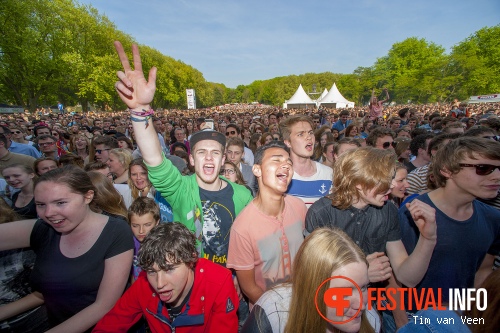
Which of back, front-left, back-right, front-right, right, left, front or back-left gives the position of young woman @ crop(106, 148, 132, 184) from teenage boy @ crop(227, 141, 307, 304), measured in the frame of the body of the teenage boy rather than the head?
back

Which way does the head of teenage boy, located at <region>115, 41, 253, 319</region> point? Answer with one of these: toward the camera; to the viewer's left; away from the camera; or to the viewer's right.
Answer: toward the camera

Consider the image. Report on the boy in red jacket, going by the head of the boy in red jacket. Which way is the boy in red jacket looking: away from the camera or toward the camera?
toward the camera

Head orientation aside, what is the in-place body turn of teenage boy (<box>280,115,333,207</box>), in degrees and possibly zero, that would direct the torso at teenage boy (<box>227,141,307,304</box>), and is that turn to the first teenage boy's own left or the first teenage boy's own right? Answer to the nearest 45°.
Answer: approximately 45° to the first teenage boy's own right

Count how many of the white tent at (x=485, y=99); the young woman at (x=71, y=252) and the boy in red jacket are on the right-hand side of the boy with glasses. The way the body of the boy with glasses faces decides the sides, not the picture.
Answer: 2

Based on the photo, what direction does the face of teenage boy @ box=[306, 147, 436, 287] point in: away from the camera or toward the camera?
toward the camera

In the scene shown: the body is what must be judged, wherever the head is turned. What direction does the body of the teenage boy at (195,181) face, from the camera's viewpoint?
toward the camera

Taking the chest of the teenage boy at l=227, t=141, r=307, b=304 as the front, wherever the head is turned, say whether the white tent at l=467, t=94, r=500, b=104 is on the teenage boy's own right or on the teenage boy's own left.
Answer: on the teenage boy's own left

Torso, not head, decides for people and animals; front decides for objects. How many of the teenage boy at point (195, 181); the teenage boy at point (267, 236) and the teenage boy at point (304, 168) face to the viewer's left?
0

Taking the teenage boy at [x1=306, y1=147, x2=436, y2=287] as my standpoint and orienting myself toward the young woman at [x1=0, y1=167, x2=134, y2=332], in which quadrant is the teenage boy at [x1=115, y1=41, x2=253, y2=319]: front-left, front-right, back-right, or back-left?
front-right

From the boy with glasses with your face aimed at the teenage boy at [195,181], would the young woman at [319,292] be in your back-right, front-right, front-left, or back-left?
front-left

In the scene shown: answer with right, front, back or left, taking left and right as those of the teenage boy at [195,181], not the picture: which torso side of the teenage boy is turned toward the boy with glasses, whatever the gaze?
left

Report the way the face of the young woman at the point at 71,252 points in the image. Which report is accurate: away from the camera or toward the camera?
toward the camera
